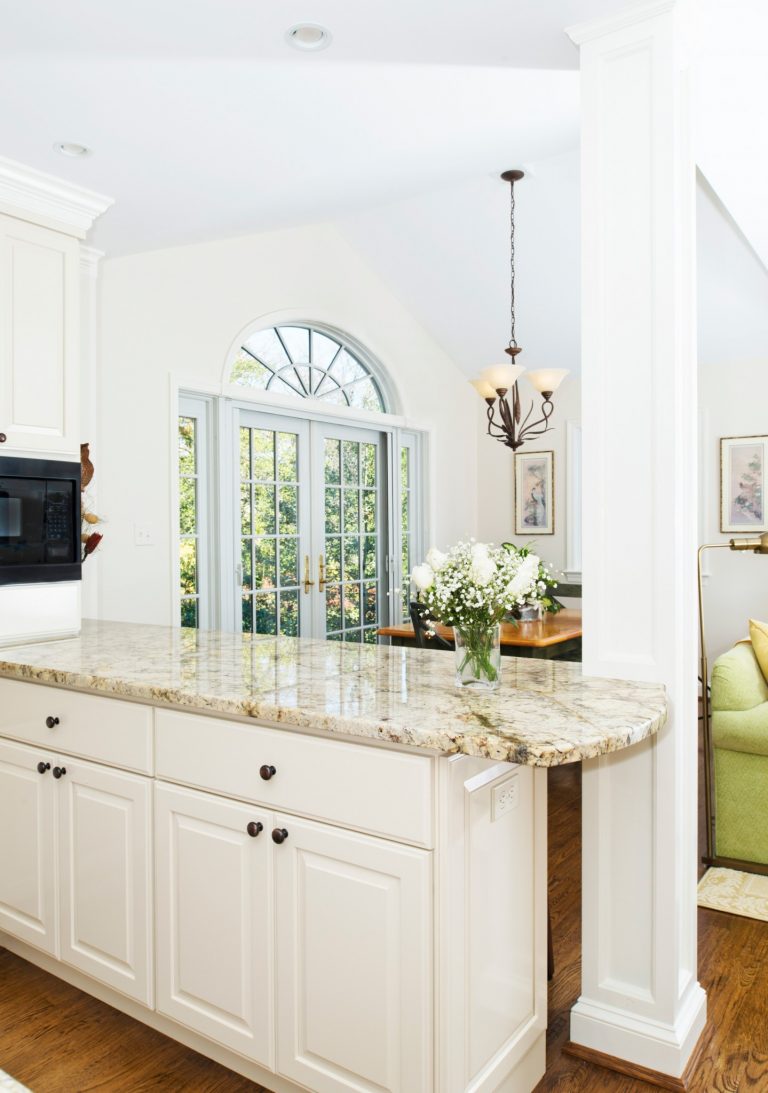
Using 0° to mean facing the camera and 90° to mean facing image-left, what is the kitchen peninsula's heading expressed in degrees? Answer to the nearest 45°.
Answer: approximately 45°

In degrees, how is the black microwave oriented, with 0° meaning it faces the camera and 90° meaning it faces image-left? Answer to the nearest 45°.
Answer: approximately 315°

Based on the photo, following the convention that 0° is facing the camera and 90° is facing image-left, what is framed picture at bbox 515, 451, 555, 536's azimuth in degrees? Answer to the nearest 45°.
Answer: approximately 45°

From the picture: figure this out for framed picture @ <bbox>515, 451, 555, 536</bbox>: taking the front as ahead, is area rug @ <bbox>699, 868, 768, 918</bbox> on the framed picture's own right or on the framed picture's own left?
on the framed picture's own left

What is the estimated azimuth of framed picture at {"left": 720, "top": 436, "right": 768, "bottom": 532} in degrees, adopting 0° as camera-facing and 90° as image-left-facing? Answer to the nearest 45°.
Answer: approximately 45°

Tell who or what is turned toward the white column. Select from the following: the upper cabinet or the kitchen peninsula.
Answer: the upper cabinet

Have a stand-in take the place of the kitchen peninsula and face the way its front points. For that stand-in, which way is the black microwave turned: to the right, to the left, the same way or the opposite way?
to the left

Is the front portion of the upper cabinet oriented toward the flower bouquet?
yes

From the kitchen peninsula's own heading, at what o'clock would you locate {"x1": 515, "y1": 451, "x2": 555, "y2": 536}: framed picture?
The framed picture is roughly at 5 o'clock from the kitchen peninsula.
